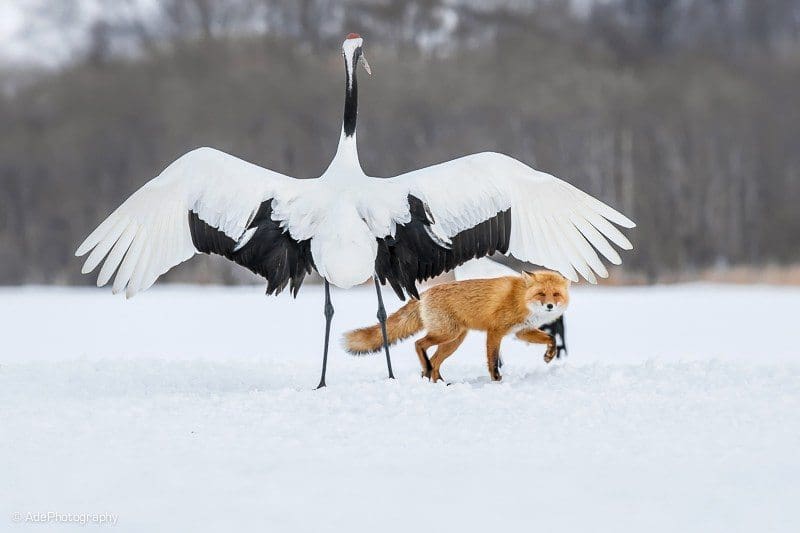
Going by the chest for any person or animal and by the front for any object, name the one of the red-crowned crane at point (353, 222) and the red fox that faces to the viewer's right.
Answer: the red fox

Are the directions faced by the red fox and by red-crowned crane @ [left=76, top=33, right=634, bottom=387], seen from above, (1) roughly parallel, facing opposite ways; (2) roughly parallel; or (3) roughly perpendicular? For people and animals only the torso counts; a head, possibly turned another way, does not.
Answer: roughly perpendicular

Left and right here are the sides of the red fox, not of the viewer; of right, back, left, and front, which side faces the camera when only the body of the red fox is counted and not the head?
right

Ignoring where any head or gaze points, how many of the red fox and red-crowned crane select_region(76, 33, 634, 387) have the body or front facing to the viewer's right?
1

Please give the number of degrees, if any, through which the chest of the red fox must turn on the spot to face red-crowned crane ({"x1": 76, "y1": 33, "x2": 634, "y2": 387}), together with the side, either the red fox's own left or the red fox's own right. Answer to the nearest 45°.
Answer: approximately 180°
